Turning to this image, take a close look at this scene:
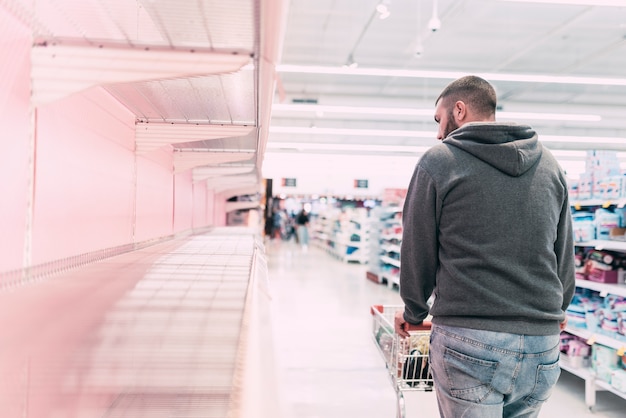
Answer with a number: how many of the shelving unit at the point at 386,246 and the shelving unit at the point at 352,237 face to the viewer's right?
0

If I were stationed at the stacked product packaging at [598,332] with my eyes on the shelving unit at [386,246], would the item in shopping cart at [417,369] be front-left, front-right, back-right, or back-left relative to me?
back-left

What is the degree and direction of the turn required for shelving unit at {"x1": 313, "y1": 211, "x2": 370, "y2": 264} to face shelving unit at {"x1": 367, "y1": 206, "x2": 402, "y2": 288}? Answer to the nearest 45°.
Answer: approximately 45° to its left

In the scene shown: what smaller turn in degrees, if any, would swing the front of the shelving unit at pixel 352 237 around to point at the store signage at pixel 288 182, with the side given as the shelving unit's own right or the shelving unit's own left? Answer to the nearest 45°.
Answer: approximately 90° to the shelving unit's own right

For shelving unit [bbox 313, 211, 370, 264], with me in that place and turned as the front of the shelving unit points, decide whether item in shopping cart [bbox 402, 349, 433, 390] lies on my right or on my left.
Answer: on my left

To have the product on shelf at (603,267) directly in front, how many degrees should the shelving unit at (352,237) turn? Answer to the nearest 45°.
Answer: approximately 45° to its left

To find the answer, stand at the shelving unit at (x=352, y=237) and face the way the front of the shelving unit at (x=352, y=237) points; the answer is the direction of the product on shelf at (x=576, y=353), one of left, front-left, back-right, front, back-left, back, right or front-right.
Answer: front-left

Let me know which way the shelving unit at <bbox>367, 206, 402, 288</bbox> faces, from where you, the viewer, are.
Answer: facing the viewer and to the left of the viewer

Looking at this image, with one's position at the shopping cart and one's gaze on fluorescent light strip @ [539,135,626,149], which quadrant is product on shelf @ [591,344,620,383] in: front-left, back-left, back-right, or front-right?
front-right
